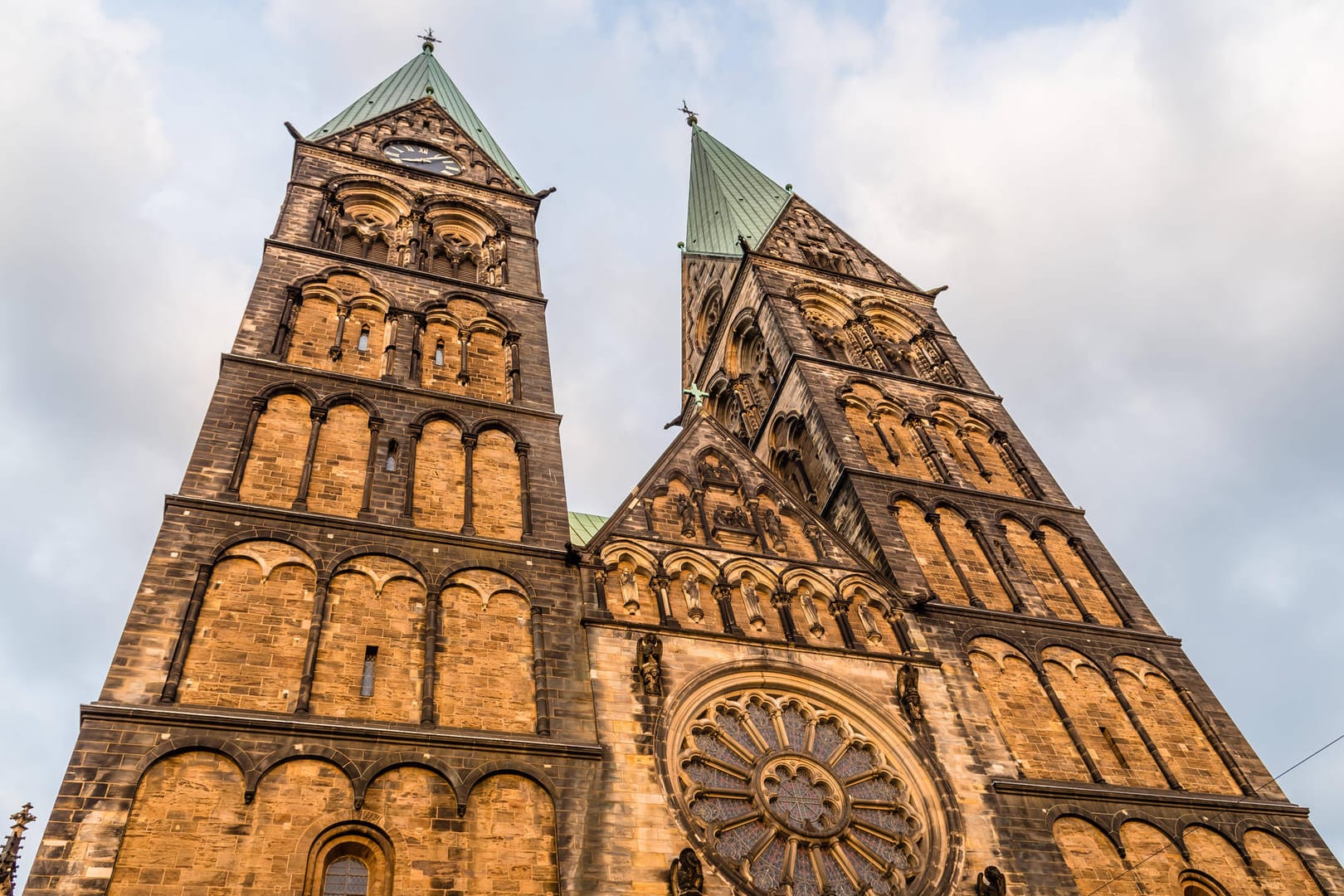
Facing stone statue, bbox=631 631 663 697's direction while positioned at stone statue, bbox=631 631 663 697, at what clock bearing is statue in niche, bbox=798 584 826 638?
The statue in niche is roughly at 8 o'clock from the stone statue.

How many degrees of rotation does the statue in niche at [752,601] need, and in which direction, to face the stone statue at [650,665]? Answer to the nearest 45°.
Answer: approximately 45° to its right

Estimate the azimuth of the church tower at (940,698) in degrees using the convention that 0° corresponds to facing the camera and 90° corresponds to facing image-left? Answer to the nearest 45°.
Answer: approximately 0°

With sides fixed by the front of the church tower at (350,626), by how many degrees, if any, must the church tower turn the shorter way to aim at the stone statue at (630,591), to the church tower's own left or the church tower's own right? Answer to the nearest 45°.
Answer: approximately 90° to the church tower's own left

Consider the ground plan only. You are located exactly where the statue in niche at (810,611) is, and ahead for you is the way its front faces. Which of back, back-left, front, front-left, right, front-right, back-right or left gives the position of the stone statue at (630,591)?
front-right

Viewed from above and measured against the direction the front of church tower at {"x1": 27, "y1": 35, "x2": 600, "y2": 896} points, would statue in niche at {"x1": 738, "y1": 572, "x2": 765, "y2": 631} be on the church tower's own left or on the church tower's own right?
on the church tower's own left
